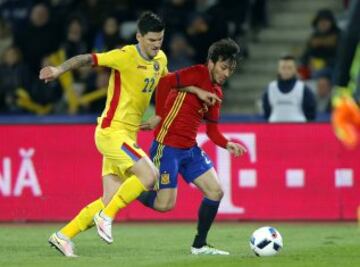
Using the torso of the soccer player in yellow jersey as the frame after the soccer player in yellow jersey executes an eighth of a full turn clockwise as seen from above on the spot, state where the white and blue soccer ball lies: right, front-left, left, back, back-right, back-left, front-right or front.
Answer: left

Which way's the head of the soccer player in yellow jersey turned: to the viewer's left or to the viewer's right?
to the viewer's right

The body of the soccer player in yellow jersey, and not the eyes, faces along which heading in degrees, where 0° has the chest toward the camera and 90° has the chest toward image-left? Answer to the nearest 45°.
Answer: approximately 315°
